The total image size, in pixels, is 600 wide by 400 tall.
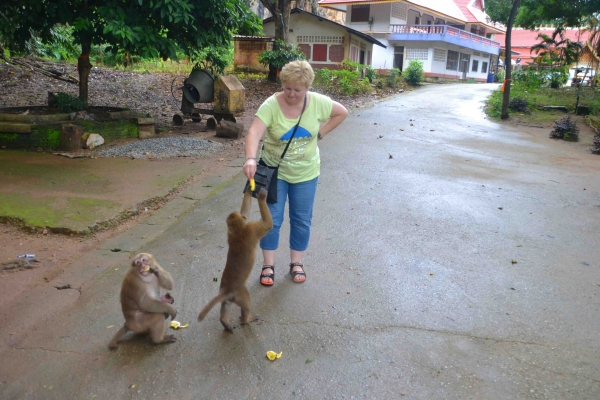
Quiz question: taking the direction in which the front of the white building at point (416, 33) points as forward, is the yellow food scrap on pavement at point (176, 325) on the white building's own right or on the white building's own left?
on the white building's own right

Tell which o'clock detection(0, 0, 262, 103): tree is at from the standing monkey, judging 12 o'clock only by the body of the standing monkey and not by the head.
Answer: The tree is roughly at 10 o'clock from the standing monkey.

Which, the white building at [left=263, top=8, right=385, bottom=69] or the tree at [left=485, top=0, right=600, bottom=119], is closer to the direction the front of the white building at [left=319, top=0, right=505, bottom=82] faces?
the tree

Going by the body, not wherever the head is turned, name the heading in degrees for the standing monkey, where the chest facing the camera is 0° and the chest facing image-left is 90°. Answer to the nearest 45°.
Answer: approximately 225°

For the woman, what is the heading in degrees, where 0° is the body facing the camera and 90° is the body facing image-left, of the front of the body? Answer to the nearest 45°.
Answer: approximately 0°

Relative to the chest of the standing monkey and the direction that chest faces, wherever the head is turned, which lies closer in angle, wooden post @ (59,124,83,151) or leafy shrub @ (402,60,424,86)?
the leafy shrub

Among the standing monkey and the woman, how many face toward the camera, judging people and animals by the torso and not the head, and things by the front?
1

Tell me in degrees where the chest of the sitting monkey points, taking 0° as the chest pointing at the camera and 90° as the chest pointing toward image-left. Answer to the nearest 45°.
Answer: approximately 315°

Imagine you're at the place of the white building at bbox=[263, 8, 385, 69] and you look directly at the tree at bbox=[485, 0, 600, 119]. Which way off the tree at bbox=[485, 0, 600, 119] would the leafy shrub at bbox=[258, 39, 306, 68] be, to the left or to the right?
right

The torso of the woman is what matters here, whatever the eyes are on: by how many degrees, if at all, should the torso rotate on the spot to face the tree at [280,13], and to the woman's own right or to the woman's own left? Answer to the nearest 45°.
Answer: approximately 180°

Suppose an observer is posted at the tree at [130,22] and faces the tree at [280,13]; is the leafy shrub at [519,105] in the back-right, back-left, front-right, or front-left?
front-right

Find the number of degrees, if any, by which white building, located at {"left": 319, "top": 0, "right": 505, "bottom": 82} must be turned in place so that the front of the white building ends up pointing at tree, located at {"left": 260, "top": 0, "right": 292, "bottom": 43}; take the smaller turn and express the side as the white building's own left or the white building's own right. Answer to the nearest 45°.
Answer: approximately 45° to the white building's own right

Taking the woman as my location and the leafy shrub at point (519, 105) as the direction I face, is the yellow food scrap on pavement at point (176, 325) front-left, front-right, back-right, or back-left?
back-left

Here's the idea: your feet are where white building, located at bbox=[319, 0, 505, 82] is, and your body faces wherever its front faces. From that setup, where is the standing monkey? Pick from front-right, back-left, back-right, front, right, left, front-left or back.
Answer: front-right
